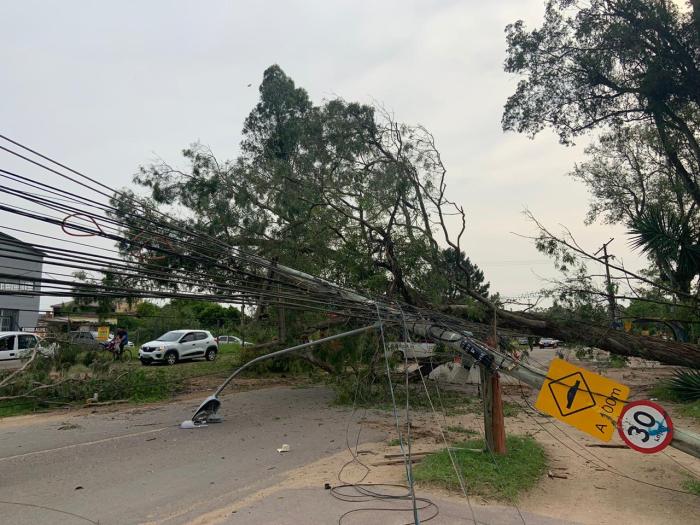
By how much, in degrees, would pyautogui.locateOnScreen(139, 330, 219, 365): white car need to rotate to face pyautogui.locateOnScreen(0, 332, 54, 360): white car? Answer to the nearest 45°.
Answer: approximately 45° to its right

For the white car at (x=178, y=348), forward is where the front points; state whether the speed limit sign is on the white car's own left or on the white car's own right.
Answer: on the white car's own left

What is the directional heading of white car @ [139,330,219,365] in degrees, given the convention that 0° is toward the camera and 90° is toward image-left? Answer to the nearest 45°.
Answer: approximately 45°

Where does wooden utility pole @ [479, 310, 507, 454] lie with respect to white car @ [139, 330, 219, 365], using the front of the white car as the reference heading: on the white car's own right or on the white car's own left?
on the white car's own left
